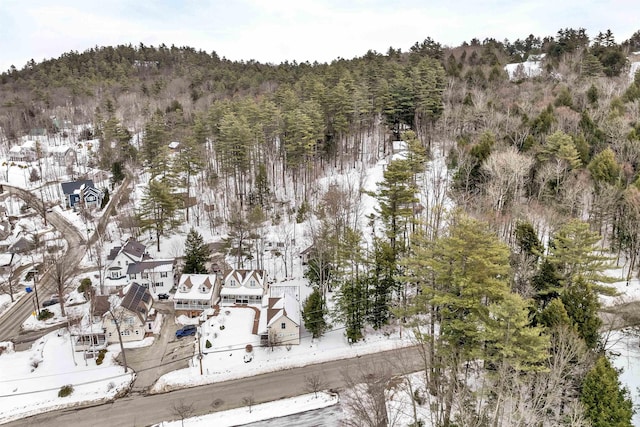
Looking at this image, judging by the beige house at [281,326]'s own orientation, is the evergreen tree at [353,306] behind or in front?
behind

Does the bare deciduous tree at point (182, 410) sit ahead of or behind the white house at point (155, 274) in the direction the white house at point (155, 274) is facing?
ahead

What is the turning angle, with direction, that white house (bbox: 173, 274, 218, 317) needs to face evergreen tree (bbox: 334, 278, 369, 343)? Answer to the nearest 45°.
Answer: approximately 45° to its left

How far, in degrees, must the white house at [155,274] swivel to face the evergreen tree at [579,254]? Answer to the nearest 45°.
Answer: approximately 45° to its left

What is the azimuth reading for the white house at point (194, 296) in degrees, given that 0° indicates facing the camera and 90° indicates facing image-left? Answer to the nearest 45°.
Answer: approximately 0°

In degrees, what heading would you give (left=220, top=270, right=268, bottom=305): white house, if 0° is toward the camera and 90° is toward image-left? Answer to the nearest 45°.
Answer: approximately 0°
